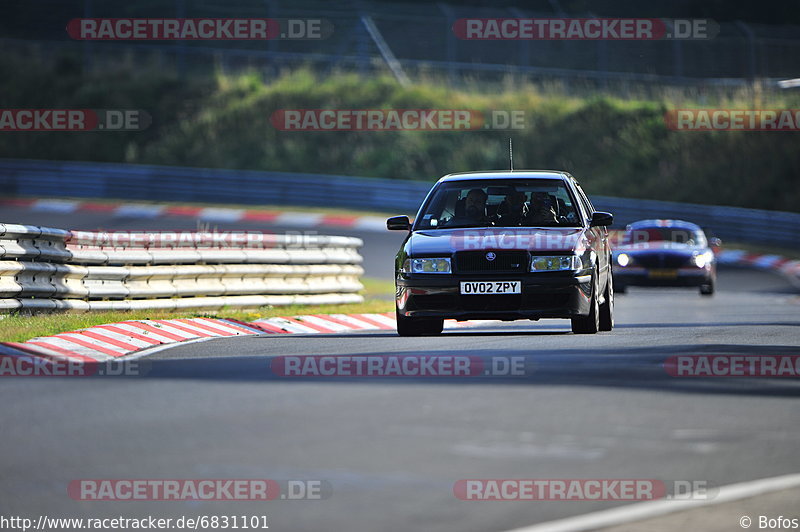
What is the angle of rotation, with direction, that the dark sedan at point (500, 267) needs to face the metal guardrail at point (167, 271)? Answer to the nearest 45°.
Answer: approximately 135° to its right

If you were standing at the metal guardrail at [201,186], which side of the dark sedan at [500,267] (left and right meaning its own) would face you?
back

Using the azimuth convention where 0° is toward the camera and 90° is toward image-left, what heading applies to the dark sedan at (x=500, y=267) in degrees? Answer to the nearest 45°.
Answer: approximately 0°
